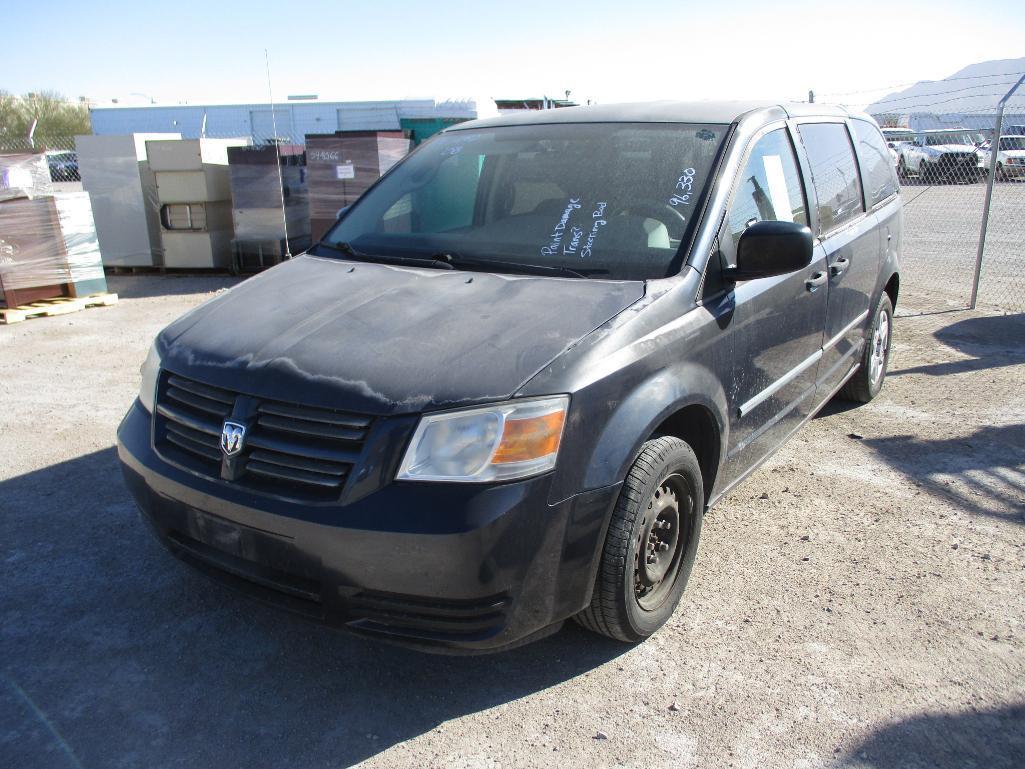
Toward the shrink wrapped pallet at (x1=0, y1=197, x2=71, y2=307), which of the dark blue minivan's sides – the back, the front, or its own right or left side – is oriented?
right

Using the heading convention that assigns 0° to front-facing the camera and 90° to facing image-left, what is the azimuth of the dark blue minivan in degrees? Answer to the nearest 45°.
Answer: approximately 45°

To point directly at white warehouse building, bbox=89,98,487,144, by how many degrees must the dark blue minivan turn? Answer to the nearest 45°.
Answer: approximately 135° to its right

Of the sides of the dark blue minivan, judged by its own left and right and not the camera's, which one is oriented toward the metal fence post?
back

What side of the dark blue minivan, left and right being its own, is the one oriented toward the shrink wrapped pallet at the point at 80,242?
right

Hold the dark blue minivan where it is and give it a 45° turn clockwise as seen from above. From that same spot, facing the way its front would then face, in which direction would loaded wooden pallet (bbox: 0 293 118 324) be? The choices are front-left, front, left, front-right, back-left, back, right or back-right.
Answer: front-right

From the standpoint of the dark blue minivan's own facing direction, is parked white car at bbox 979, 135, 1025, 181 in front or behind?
behind

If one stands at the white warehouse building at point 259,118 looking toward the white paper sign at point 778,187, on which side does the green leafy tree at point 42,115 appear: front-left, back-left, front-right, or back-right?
back-right
